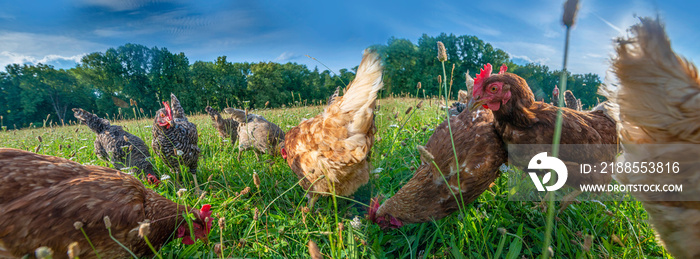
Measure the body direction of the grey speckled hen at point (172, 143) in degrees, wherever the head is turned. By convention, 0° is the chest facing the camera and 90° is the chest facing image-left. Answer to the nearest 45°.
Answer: approximately 45°

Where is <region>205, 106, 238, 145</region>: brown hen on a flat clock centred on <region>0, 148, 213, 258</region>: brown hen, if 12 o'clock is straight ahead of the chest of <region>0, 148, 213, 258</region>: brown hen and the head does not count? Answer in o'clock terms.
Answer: <region>205, 106, 238, 145</region>: brown hen is roughly at 10 o'clock from <region>0, 148, 213, 258</region>: brown hen.

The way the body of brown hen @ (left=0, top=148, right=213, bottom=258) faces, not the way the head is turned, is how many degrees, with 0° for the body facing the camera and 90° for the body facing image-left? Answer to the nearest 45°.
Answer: approximately 270°

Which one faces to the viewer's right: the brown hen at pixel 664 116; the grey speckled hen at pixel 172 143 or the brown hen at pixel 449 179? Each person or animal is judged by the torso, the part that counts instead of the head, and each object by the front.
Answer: the brown hen at pixel 664 116

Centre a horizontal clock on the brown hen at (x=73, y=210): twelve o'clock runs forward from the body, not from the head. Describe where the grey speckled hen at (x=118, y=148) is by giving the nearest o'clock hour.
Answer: The grey speckled hen is roughly at 9 o'clock from the brown hen.

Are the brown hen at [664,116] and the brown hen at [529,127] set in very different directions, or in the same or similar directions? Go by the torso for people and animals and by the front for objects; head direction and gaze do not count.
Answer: very different directions

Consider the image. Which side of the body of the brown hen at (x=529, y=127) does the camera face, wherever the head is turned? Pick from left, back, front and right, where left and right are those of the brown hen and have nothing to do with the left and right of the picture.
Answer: left

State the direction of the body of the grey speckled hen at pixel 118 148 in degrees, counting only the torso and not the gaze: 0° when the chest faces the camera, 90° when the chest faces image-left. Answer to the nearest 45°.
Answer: approximately 270°

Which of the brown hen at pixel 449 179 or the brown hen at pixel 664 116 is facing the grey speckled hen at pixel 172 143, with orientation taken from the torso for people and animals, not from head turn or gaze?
the brown hen at pixel 449 179

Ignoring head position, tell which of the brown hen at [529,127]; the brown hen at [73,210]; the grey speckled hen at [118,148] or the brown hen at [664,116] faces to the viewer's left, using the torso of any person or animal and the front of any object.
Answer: the brown hen at [529,127]

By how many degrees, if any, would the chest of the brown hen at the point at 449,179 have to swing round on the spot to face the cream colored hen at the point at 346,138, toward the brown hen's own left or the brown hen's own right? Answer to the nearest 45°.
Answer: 0° — it already faces it

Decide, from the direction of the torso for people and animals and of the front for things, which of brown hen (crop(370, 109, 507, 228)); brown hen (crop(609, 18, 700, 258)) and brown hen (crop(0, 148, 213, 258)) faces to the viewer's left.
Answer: brown hen (crop(370, 109, 507, 228))

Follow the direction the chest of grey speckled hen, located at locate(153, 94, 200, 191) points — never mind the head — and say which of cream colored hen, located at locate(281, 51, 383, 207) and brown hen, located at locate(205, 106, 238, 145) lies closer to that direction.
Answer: the cream colored hen
